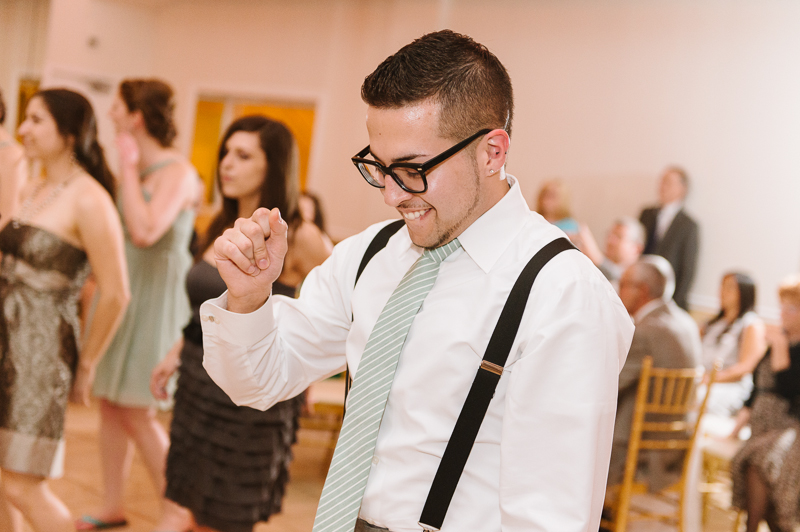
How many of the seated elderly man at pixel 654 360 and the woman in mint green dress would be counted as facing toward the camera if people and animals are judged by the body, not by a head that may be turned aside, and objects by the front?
0

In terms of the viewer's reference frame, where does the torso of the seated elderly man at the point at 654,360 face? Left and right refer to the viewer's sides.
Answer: facing away from the viewer and to the left of the viewer

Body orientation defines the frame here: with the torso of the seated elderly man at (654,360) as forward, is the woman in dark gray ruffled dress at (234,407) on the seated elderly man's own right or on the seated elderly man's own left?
on the seated elderly man's own left

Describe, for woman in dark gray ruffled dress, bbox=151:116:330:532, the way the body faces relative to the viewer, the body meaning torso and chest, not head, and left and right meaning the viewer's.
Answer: facing the viewer and to the left of the viewer

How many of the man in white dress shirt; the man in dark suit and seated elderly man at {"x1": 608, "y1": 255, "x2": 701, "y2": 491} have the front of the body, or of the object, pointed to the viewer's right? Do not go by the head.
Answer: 0

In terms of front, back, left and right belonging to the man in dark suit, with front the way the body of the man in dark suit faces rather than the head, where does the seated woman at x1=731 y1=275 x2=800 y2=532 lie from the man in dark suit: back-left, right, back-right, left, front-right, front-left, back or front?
front-left

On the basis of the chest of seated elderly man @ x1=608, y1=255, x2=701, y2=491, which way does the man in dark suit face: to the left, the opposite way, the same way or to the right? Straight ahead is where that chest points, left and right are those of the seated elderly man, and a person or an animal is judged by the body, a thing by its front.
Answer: to the left

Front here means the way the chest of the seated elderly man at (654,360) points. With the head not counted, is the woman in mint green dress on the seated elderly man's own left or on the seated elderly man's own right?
on the seated elderly man's own left
